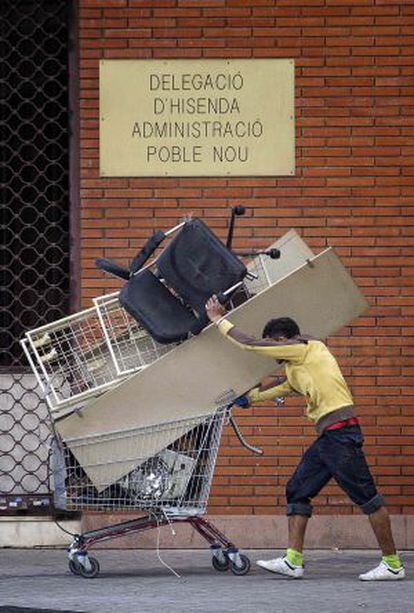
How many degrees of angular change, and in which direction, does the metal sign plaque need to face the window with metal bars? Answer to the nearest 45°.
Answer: approximately 90° to its right

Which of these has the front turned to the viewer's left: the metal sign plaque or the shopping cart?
the shopping cart

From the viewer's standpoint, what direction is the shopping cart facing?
to the viewer's left

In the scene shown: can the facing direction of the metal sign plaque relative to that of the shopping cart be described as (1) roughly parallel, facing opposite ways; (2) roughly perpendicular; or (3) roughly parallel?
roughly perpendicular

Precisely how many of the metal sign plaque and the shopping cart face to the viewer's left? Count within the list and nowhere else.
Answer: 1

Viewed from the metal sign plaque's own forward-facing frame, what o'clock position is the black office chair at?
The black office chair is roughly at 12 o'clock from the metal sign plaque.
